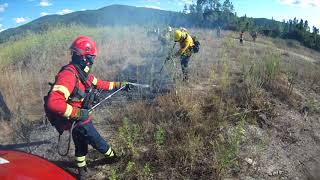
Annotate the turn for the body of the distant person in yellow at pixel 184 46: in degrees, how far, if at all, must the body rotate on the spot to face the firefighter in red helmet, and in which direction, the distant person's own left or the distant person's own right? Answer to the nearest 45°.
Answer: approximately 90° to the distant person's own left

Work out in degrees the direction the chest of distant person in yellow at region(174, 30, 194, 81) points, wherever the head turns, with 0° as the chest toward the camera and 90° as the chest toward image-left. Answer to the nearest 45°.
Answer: approximately 90°

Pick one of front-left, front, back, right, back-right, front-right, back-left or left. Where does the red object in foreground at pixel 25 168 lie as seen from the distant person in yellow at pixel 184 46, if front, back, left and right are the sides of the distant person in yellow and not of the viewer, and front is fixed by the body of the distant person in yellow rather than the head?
left
